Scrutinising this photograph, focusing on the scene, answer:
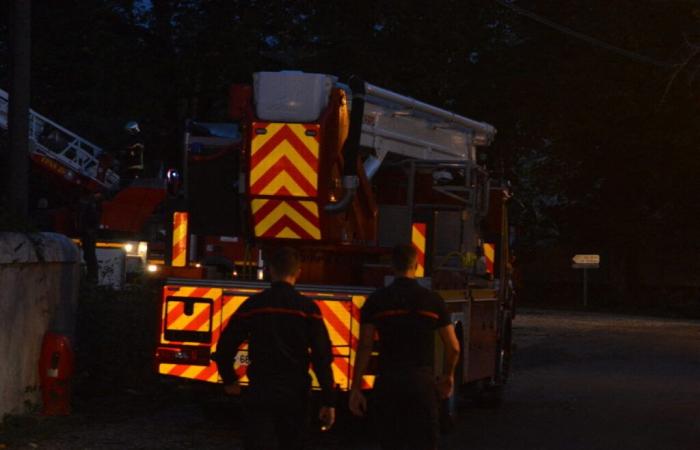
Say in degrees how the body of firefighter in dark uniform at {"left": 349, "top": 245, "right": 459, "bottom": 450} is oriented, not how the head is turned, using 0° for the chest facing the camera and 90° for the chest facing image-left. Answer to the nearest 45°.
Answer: approximately 180°

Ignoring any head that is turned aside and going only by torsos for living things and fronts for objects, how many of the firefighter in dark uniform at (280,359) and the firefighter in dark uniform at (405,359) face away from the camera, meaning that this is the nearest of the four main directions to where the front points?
2

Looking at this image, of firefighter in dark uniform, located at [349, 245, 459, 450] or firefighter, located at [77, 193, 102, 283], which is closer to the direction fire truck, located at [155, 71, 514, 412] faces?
the firefighter

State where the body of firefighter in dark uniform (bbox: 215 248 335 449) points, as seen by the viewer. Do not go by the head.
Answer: away from the camera

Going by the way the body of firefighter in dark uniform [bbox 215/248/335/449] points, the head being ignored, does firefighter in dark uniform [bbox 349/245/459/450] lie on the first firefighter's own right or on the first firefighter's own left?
on the first firefighter's own right

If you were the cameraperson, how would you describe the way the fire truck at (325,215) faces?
facing away from the viewer and to the right of the viewer

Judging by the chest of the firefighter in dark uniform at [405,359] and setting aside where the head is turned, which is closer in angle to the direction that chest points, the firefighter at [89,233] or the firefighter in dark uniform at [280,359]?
the firefighter
